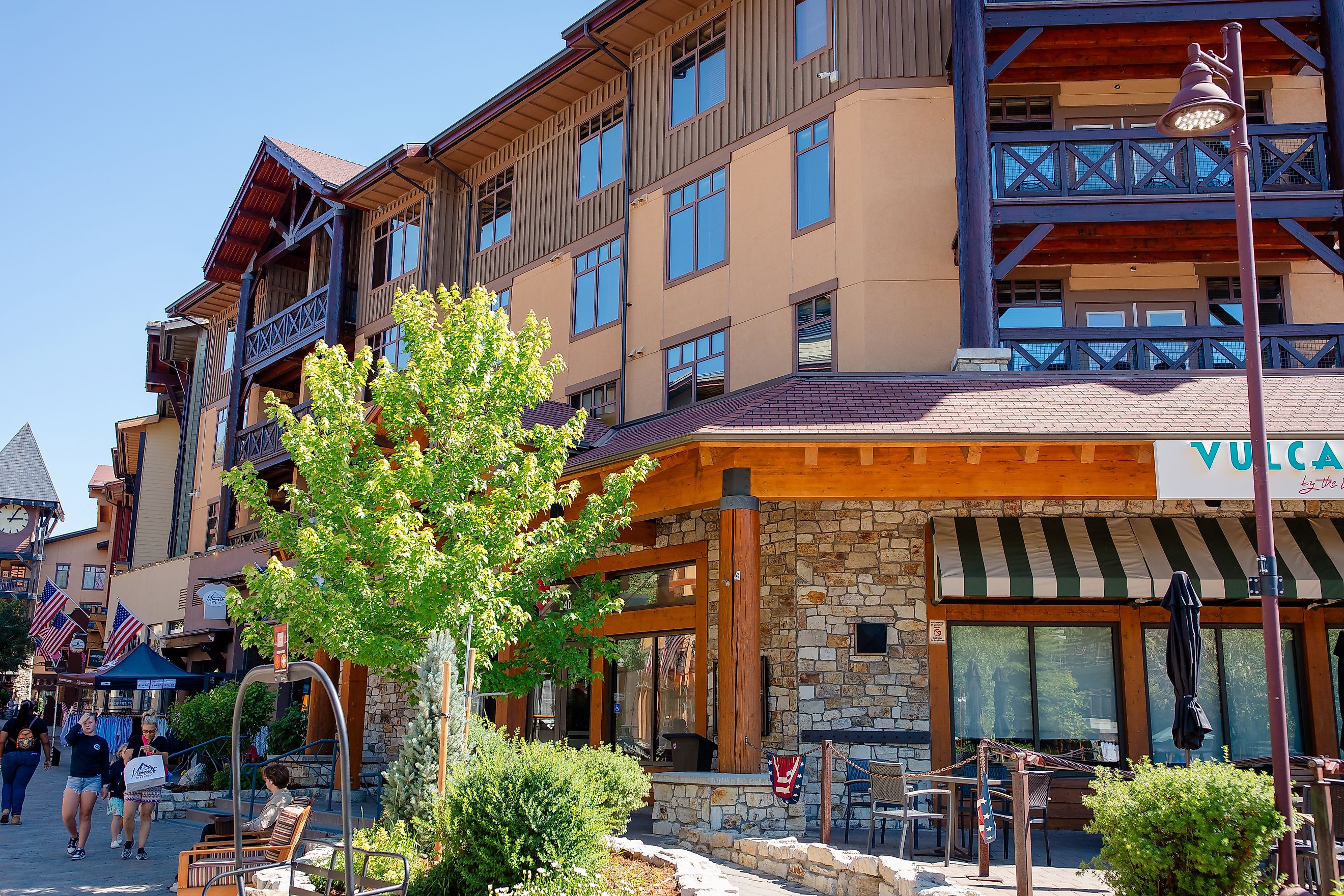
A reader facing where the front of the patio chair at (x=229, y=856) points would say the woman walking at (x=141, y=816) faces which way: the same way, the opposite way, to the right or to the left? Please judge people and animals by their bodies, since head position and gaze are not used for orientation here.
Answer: to the left

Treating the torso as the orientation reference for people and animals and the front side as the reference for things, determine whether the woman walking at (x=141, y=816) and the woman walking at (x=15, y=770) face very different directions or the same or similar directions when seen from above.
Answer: very different directions

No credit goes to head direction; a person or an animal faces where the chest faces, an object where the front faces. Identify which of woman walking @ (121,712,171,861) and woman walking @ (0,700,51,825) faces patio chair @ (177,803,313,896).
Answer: woman walking @ (121,712,171,861)

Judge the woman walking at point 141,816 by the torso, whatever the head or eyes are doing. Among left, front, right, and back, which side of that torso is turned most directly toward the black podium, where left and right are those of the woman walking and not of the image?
left

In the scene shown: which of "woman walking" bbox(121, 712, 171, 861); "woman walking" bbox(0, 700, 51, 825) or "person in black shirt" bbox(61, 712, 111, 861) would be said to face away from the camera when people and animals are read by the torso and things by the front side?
"woman walking" bbox(0, 700, 51, 825)

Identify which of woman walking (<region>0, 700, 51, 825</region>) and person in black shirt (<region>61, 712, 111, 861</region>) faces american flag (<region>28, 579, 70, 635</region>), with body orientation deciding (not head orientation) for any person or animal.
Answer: the woman walking

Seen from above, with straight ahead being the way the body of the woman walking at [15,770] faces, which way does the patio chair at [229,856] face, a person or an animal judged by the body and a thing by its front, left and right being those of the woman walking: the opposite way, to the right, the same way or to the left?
to the left

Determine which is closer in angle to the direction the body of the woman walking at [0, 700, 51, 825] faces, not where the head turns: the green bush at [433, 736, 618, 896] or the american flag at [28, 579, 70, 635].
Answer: the american flag

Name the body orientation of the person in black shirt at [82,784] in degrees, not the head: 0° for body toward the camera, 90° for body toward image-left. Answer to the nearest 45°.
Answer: approximately 0°

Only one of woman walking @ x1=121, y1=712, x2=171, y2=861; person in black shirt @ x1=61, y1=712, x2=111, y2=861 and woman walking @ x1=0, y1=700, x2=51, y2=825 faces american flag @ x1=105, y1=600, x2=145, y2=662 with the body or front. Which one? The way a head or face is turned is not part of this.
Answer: woman walking @ x1=0, y1=700, x2=51, y2=825

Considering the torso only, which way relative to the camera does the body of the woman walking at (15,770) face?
away from the camera
